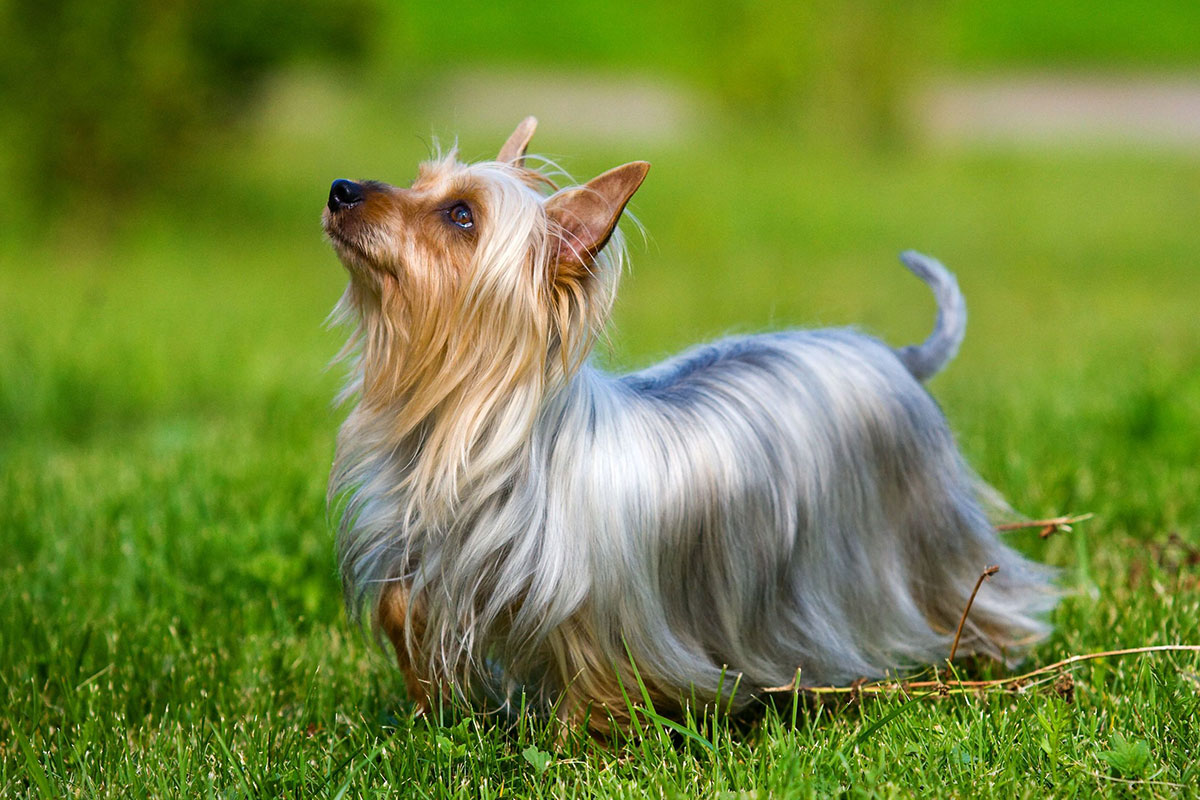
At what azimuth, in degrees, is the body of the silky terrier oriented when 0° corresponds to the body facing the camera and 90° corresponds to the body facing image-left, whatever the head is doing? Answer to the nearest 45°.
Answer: approximately 90°

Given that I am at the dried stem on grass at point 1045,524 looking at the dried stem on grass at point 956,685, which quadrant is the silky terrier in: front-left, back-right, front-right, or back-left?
front-right

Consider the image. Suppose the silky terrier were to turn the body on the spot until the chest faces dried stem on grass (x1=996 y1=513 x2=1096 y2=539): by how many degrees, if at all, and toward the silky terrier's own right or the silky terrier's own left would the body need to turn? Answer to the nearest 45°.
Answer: approximately 135° to the silky terrier's own right

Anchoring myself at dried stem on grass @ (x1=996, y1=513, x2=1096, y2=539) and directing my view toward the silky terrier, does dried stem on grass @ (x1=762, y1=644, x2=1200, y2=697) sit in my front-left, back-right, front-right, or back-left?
front-left

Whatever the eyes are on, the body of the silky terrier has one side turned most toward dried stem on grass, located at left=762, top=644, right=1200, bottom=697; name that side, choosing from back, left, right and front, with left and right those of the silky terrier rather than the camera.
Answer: back
